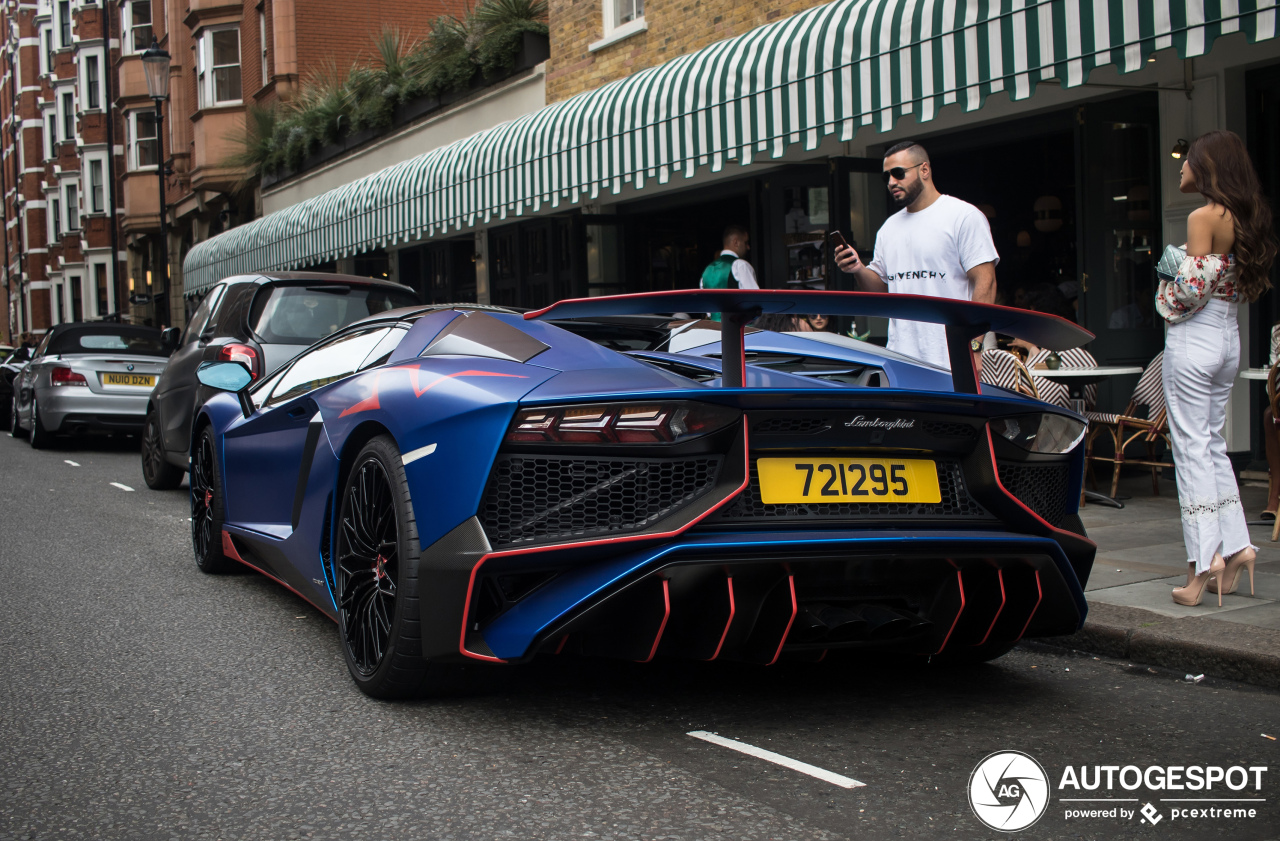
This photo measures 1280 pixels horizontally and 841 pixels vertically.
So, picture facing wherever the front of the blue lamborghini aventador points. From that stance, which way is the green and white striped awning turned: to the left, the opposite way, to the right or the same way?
to the left

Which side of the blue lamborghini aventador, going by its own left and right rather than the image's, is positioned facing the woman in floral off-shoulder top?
right

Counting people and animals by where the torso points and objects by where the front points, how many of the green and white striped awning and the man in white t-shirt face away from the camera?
0

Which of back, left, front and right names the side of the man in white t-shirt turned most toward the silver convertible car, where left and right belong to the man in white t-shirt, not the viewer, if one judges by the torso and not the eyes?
right

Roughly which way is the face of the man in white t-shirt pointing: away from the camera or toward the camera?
toward the camera

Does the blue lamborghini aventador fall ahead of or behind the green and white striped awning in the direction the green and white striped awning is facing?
ahead

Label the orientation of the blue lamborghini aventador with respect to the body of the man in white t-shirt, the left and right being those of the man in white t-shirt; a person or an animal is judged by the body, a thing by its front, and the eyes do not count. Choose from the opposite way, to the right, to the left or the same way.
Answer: to the right

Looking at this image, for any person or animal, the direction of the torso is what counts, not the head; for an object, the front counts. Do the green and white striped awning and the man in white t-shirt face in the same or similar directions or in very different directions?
same or similar directions

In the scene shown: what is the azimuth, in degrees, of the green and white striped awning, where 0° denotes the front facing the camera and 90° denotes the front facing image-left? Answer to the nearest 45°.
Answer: approximately 45°

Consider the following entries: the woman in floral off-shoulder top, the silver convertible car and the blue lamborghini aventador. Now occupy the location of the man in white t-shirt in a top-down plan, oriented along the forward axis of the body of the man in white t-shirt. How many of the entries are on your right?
1

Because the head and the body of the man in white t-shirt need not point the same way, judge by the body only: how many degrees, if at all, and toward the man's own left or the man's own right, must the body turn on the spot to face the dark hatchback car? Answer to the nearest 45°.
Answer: approximately 90° to the man's own right

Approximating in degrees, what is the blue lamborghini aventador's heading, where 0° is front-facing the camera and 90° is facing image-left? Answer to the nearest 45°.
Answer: approximately 135°

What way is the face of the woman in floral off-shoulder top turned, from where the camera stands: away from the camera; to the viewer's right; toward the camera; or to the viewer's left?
to the viewer's left
